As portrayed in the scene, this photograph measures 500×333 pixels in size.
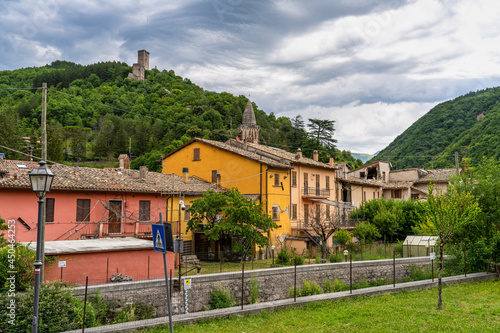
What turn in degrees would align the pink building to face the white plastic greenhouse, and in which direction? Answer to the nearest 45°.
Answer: approximately 90° to its left

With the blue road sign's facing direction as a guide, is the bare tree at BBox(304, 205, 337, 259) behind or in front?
behind

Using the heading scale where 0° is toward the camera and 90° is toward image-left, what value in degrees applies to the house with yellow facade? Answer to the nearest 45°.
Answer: approximately 315°

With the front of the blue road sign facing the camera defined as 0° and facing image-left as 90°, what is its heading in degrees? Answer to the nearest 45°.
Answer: approximately 45°

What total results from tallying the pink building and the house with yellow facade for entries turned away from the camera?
0
